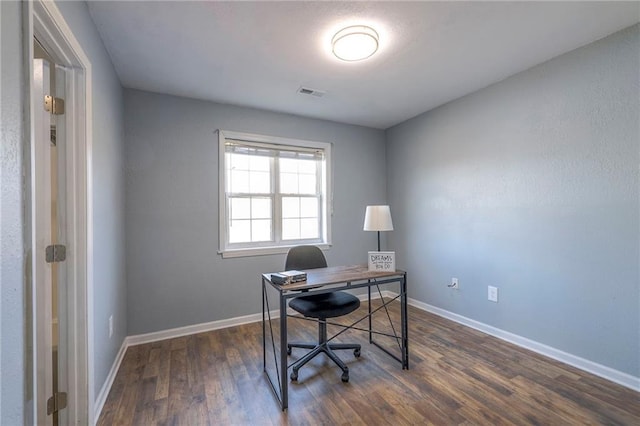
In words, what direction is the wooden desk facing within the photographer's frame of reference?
facing away from the viewer and to the left of the viewer

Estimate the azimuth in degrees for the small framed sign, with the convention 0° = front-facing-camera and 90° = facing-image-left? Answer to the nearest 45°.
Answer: approximately 0°

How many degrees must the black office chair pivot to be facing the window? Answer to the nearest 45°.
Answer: approximately 180°

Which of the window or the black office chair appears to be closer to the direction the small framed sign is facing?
the black office chair

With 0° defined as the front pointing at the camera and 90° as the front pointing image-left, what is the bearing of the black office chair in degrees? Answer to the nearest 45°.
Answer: approximately 315°

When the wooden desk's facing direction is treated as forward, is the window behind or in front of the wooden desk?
in front

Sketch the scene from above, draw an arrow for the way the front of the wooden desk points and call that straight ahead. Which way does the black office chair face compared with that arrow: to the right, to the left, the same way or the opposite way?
the opposite way
